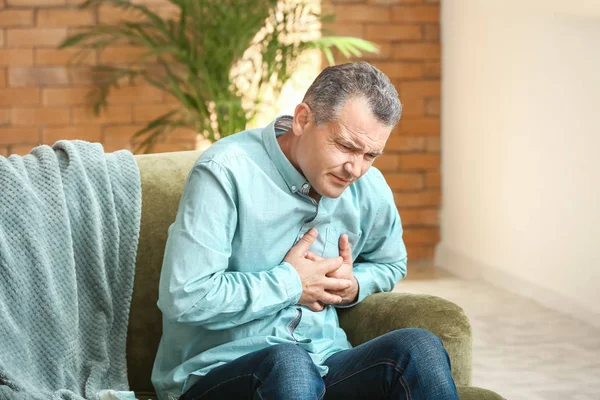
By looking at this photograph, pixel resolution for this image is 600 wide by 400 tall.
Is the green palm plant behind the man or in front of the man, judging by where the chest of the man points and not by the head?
behind

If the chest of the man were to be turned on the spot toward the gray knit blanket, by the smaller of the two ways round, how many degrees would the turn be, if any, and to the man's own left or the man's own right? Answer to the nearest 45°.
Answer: approximately 135° to the man's own right

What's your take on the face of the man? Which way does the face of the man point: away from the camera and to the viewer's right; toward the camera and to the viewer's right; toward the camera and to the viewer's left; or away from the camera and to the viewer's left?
toward the camera and to the viewer's right

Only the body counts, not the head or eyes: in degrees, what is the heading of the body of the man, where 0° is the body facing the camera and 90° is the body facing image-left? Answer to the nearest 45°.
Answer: approximately 315°
